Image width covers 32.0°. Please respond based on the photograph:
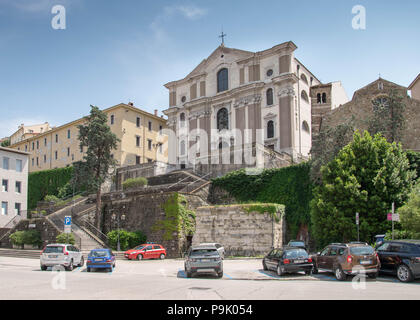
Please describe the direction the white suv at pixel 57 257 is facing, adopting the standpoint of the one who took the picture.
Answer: facing away from the viewer and to the right of the viewer

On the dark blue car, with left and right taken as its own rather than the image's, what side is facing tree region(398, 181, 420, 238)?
right

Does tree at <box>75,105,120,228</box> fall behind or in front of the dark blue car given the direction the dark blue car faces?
in front

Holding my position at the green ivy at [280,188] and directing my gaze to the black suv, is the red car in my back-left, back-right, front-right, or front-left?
front-right

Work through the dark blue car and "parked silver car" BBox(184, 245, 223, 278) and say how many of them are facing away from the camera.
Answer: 2

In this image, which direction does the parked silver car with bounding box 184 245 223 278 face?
away from the camera

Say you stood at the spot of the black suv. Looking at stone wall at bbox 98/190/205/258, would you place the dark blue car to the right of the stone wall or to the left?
left

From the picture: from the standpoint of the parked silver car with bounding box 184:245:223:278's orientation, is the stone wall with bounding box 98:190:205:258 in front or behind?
in front

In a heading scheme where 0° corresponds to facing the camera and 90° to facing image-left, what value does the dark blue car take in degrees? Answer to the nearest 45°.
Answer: approximately 180°

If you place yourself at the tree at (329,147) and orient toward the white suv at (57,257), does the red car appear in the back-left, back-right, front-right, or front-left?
front-right

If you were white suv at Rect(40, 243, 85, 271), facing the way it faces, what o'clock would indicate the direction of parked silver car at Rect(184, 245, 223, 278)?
The parked silver car is roughly at 3 o'clock from the white suv.
